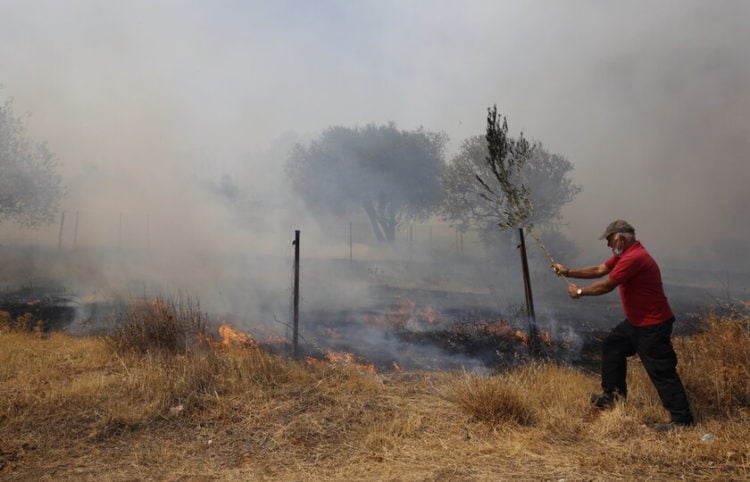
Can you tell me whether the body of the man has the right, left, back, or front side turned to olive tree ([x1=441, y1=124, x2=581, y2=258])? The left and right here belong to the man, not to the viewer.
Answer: right

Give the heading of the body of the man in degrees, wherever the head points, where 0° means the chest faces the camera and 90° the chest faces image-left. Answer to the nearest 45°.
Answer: approximately 90°

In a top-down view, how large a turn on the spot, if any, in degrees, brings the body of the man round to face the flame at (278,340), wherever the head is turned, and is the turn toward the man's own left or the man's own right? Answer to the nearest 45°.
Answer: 0° — they already face it

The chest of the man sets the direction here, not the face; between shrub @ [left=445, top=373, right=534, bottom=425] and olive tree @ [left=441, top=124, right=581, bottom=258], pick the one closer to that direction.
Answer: the shrub

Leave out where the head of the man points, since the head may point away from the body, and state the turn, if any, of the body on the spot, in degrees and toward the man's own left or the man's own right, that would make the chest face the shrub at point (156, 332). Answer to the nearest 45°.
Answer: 0° — they already face it
